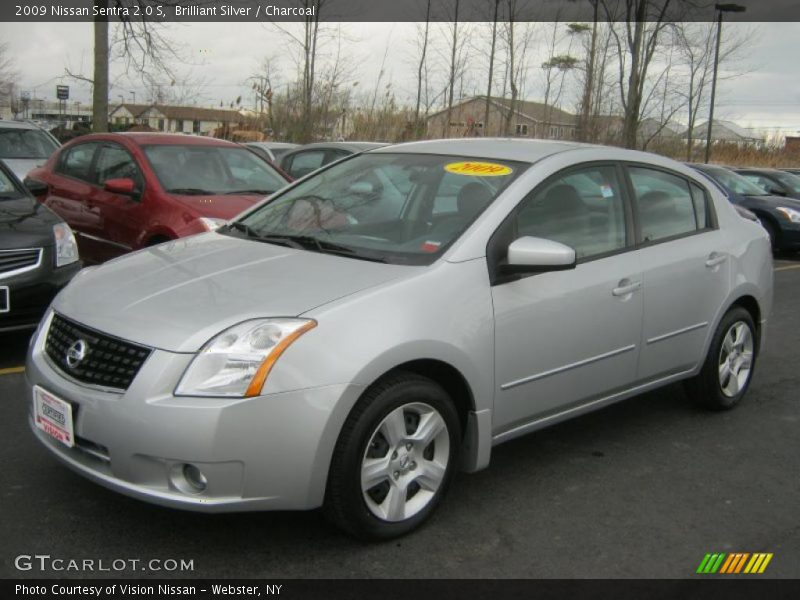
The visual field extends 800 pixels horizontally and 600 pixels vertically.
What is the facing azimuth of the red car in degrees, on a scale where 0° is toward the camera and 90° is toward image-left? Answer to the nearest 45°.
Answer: approximately 315°

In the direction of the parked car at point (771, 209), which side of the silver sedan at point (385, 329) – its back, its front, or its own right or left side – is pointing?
back

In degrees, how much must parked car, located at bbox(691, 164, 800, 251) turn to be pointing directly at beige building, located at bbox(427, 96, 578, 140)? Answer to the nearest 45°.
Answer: approximately 180°

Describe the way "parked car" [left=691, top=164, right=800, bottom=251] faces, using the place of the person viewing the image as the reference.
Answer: facing the viewer and to the right of the viewer

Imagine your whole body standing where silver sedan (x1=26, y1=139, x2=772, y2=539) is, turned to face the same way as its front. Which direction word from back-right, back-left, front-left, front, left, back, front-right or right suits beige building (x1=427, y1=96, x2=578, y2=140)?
back-right

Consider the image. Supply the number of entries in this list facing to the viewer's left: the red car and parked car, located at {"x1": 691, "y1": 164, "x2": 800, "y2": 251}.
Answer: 0

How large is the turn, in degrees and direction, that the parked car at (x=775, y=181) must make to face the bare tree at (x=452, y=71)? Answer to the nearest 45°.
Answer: approximately 180°

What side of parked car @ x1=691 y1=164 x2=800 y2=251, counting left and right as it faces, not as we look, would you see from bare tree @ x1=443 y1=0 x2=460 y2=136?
back

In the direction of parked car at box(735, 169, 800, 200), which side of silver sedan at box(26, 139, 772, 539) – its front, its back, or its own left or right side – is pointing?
back
